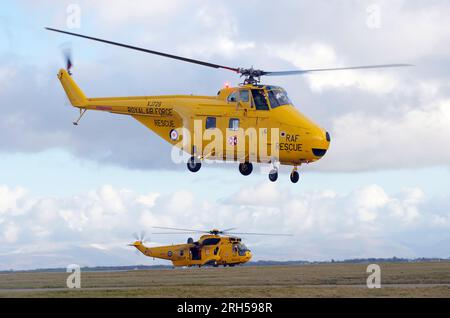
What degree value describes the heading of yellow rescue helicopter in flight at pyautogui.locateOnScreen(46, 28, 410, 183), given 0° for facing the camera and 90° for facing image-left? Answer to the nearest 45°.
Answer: approximately 315°
